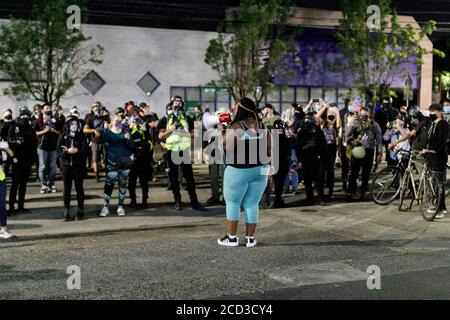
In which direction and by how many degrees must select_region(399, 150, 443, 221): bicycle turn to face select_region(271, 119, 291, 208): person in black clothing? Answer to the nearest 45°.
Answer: approximately 135° to its right

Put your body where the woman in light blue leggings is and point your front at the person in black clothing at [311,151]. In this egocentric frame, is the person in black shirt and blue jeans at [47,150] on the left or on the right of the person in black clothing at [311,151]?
left

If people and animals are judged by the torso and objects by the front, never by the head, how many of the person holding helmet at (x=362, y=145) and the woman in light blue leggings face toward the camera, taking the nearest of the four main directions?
1

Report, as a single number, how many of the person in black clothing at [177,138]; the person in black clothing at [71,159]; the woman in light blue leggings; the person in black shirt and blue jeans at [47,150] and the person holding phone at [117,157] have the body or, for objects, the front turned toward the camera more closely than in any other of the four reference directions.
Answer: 4

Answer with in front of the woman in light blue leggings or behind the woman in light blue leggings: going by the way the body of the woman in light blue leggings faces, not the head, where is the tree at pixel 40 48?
in front

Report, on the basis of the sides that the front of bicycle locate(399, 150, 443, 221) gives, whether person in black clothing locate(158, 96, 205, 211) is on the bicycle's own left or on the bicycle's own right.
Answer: on the bicycle's own right

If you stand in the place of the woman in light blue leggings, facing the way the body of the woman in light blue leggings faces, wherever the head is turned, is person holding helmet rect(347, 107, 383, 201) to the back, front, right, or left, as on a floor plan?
right

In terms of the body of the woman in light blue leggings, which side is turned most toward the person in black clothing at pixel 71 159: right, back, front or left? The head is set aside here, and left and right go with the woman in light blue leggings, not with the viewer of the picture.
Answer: front

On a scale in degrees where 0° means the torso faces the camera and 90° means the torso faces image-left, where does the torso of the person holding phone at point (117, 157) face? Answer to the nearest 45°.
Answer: approximately 0°

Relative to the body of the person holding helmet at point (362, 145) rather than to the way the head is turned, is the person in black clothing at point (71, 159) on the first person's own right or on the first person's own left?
on the first person's own right

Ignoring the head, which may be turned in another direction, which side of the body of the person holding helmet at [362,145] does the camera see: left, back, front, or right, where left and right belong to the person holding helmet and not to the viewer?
front
